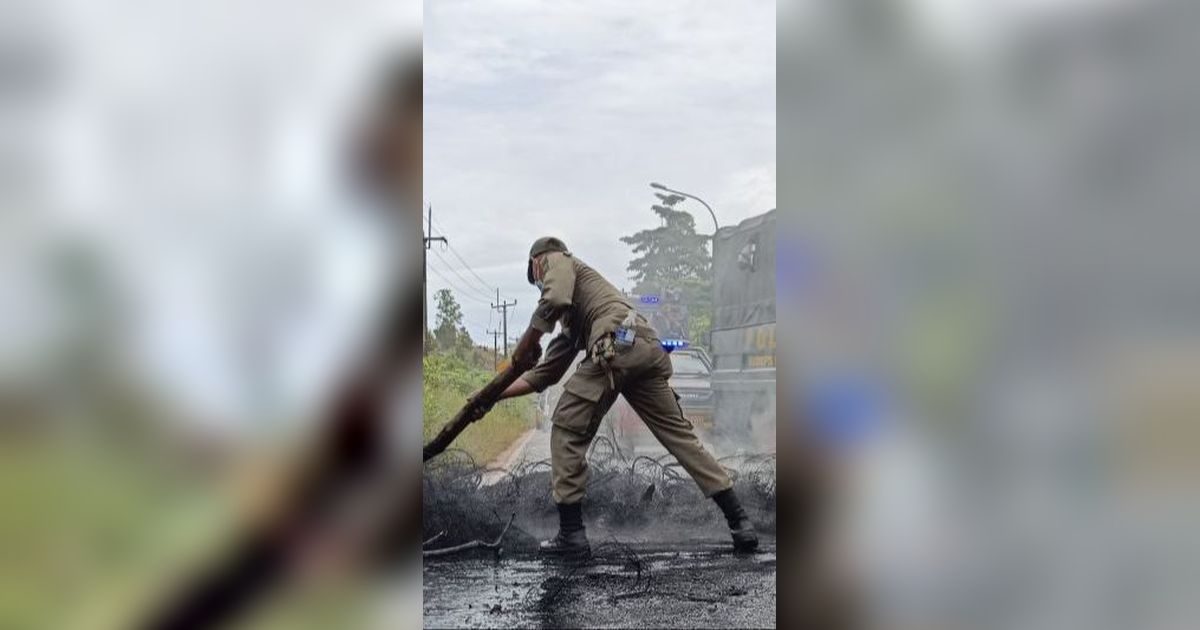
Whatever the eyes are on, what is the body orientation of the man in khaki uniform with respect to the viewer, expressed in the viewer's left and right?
facing away from the viewer and to the left of the viewer
